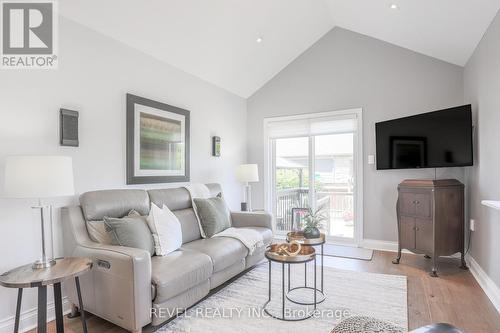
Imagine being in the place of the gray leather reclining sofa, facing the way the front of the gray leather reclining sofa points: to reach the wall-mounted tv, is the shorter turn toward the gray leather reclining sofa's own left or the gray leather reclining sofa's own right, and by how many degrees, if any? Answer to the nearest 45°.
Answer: approximately 45° to the gray leather reclining sofa's own left

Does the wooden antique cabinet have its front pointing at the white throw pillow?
yes

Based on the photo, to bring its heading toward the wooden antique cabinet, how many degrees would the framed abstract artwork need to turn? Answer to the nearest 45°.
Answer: approximately 45° to its left

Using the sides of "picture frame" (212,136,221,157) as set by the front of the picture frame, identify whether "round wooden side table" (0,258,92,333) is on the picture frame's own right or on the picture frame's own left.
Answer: on the picture frame's own right

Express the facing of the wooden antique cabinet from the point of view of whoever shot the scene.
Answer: facing the viewer and to the left of the viewer

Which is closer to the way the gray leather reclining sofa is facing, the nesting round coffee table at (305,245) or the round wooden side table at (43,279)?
the nesting round coffee table

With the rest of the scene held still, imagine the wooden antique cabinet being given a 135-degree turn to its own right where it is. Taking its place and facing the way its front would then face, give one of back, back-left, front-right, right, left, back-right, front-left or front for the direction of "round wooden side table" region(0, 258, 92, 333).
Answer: back-left

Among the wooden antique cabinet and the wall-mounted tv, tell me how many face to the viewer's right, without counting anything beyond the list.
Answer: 0

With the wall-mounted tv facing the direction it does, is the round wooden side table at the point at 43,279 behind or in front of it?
in front

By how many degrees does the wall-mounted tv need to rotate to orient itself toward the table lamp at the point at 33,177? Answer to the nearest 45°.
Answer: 0° — it already faces it

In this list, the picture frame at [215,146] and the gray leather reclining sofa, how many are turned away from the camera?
0

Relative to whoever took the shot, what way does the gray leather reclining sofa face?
facing the viewer and to the right of the viewer

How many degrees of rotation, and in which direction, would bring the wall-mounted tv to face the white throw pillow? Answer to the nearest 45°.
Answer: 0° — it already faces it

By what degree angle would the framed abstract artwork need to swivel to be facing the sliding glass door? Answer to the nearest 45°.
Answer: approximately 45° to its left
